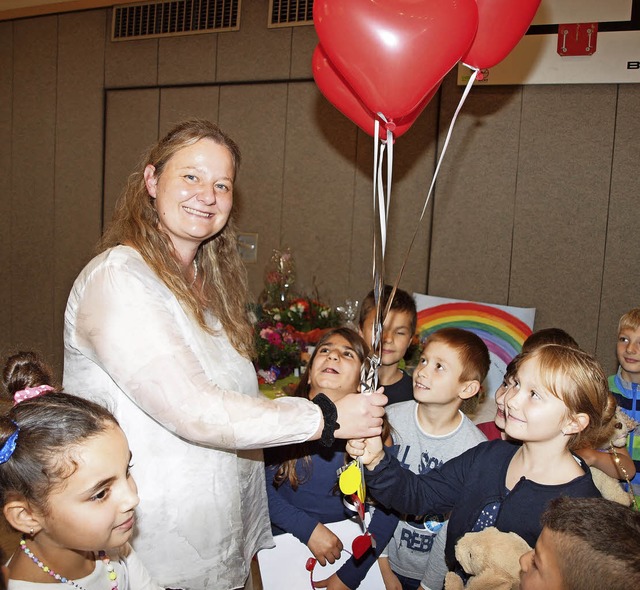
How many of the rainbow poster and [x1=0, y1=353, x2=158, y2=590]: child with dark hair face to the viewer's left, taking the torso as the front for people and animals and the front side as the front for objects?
0

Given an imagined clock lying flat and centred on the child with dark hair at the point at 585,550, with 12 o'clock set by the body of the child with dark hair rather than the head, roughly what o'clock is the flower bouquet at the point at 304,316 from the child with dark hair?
The flower bouquet is roughly at 2 o'clock from the child with dark hair.

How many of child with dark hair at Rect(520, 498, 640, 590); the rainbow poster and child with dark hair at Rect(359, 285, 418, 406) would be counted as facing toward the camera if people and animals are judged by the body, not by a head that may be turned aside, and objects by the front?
2

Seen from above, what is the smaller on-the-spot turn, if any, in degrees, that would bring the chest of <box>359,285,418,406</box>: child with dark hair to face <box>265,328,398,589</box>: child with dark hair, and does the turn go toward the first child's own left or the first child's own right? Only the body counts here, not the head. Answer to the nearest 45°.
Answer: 0° — they already face them

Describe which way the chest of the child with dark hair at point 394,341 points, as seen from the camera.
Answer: toward the camera

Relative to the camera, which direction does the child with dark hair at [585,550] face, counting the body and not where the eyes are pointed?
to the viewer's left

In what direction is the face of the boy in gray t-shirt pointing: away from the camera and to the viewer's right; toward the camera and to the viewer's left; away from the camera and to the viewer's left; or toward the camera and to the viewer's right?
toward the camera and to the viewer's left

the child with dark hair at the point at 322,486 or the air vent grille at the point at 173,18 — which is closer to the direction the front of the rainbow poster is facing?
the child with dark hair

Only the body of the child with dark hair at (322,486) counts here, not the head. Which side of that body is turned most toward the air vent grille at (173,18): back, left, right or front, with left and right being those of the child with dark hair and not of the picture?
back

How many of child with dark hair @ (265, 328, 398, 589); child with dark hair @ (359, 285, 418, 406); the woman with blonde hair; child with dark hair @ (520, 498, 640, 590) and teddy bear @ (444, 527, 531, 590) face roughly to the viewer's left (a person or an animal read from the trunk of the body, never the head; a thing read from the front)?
2

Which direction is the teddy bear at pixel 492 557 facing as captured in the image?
to the viewer's left

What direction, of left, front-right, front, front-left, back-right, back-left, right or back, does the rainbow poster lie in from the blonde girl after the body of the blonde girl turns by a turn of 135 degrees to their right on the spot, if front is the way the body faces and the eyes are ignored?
front
